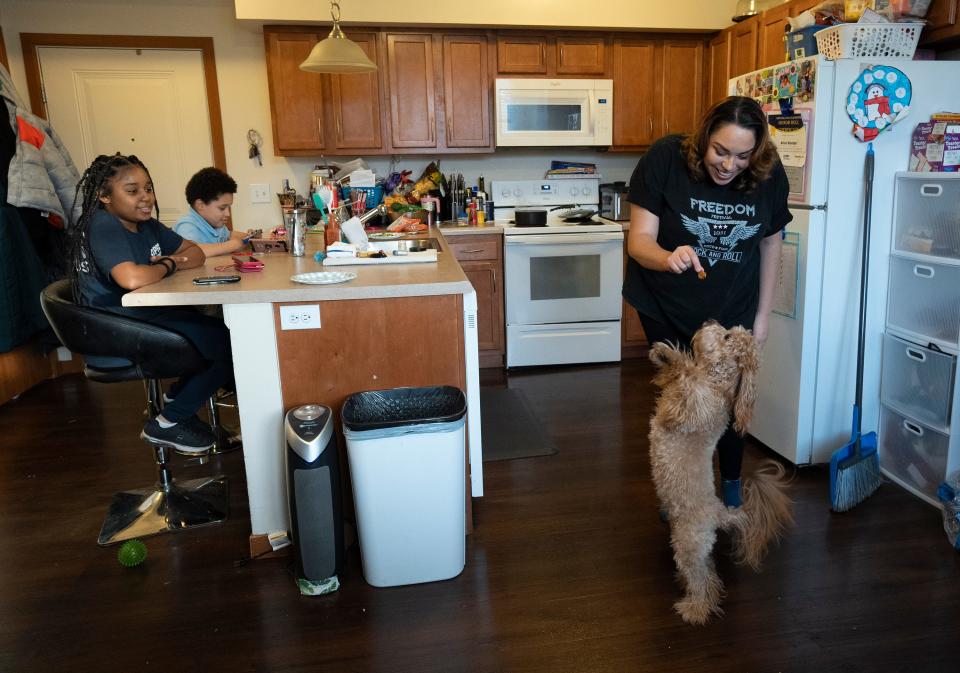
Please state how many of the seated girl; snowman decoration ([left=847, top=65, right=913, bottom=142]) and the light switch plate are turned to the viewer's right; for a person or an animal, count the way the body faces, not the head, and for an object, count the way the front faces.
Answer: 1

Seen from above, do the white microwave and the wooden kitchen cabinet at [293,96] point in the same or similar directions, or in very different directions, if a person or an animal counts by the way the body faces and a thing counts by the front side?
same or similar directions

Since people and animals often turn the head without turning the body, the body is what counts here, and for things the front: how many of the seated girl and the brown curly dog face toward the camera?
0

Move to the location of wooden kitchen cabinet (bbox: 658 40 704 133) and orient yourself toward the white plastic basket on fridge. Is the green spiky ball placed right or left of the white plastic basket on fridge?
right

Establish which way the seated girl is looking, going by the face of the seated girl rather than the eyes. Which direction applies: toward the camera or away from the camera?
toward the camera

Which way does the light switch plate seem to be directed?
toward the camera

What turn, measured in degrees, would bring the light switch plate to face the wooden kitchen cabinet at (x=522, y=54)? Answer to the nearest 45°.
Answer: approximately 90° to its left

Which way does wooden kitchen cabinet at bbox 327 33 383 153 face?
toward the camera

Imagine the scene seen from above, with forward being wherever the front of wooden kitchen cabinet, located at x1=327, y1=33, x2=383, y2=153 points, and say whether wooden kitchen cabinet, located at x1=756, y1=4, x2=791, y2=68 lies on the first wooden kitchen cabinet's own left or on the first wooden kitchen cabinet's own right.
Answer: on the first wooden kitchen cabinet's own left

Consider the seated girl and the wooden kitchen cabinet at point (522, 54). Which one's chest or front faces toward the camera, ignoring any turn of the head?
the wooden kitchen cabinet

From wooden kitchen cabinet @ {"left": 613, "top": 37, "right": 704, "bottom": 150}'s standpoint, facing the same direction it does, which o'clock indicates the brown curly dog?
The brown curly dog is roughly at 12 o'clock from the wooden kitchen cabinet.

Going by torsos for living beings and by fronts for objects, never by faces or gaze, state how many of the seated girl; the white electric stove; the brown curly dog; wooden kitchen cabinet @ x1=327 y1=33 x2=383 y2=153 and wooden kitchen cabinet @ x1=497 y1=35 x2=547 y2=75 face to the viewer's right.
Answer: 1

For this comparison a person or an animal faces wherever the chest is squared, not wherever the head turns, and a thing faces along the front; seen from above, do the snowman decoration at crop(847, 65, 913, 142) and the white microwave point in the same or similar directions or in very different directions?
same or similar directions

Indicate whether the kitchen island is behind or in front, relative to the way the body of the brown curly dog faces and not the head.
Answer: in front
